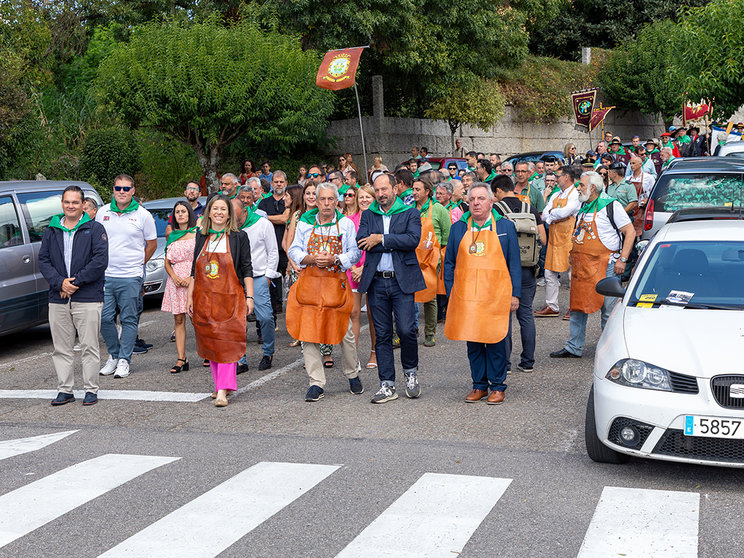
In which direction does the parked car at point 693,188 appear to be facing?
away from the camera

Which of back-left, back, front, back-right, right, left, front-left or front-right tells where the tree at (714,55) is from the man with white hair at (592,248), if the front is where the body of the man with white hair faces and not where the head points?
back-right

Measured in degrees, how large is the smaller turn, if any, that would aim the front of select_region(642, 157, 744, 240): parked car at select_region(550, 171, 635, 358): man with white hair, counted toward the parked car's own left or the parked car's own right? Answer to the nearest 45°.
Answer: approximately 180°

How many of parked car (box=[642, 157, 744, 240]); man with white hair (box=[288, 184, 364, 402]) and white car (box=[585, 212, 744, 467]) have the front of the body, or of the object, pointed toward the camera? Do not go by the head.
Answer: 2

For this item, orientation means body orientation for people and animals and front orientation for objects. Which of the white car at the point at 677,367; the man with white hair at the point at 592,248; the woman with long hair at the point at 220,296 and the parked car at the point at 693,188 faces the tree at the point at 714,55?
the parked car

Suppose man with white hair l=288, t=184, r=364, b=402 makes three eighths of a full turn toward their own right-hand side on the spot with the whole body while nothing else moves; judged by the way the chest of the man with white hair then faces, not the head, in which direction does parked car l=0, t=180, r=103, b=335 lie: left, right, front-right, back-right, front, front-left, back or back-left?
front

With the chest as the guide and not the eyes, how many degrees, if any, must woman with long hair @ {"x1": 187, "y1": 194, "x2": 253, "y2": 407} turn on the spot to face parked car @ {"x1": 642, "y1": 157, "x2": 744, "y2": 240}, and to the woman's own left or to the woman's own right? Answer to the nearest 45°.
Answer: approximately 135° to the woman's own left

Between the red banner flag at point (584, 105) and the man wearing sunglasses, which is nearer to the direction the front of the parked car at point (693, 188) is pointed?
the red banner flag
